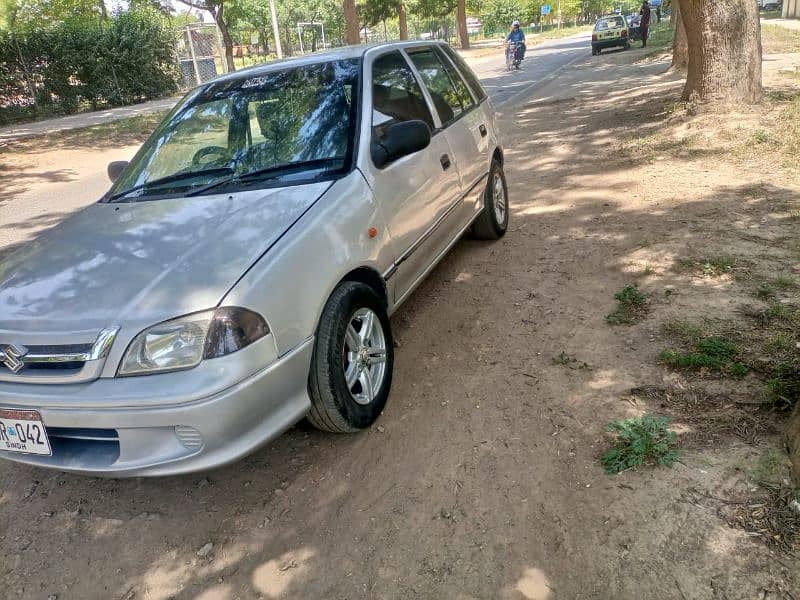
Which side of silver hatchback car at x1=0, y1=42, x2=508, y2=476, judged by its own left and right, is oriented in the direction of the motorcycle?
back

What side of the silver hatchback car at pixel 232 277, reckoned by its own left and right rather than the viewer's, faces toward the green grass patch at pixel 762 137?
back

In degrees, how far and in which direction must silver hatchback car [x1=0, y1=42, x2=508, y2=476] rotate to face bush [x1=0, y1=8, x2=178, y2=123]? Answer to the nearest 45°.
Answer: approximately 135° to its right

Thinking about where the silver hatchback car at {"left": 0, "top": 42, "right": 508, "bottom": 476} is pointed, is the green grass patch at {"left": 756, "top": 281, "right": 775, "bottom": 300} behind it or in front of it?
behind

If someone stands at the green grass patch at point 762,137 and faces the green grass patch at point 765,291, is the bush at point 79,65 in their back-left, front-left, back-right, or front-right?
back-right

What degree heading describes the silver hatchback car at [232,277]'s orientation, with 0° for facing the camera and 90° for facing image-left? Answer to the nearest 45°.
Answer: approximately 45°

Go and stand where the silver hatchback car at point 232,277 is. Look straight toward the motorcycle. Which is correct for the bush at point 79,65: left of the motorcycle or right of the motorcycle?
left
